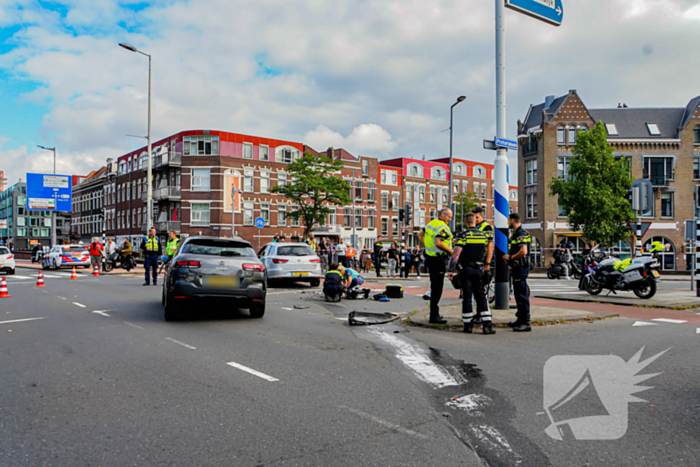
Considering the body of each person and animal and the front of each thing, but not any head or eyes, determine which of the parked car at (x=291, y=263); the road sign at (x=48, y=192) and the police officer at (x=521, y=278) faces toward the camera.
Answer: the road sign

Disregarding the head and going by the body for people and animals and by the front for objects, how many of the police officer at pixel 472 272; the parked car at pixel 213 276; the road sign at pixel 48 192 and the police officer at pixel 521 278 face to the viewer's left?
1

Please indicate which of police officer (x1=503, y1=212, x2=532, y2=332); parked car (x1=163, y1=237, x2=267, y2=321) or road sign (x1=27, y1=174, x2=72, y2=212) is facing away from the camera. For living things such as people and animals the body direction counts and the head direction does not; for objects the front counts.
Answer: the parked car

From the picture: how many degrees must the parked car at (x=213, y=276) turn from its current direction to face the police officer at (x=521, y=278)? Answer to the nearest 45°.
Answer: approximately 135° to its right

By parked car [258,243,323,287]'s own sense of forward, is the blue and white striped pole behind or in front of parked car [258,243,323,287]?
behind

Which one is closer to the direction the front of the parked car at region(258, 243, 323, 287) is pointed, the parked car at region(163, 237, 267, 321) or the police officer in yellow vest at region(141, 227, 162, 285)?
the police officer in yellow vest

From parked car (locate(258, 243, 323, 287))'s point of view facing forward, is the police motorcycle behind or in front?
behind

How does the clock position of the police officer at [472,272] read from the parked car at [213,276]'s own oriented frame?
The police officer is roughly at 4 o'clock from the parked car.

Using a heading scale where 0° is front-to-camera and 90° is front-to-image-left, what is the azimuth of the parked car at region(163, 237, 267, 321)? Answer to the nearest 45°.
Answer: approximately 180°
